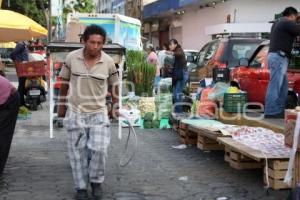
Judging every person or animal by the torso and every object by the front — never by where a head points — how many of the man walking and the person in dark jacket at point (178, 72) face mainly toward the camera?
1

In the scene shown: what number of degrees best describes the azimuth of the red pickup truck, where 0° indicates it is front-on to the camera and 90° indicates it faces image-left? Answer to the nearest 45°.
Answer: approximately 90°

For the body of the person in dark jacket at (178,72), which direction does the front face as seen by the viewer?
to the viewer's left

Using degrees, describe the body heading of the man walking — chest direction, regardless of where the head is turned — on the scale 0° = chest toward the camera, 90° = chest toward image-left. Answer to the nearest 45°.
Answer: approximately 0°

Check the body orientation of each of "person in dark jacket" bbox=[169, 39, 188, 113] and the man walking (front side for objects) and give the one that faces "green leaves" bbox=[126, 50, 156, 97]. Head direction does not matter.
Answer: the person in dark jacket

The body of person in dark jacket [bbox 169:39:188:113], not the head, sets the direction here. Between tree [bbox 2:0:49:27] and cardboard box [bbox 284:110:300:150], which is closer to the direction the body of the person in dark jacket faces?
the tree
